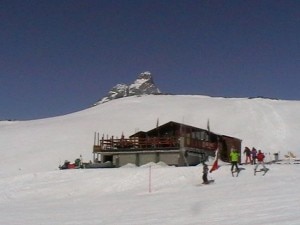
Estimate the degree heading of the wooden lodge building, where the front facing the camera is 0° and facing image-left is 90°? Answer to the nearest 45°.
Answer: approximately 45°
